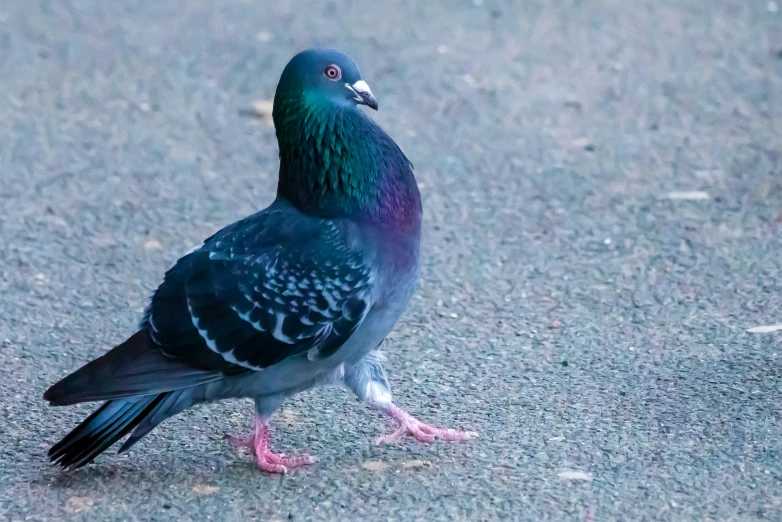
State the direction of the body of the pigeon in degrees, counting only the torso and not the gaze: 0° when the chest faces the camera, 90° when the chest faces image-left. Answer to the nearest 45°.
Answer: approximately 270°
